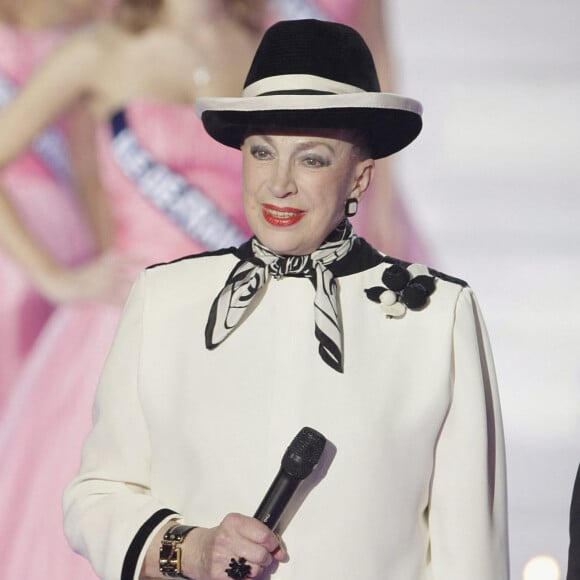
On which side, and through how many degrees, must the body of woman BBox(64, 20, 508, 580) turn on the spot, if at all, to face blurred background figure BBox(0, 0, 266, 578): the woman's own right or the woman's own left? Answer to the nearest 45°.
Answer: approximately 135° to the woman's own right

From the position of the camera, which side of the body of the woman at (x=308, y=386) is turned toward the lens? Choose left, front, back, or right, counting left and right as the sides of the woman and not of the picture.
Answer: front

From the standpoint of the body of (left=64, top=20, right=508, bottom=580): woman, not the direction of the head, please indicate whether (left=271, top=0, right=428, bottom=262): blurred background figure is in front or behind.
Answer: behind

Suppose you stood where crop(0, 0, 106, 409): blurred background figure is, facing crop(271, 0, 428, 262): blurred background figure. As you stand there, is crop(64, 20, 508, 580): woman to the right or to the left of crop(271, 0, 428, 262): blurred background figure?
right

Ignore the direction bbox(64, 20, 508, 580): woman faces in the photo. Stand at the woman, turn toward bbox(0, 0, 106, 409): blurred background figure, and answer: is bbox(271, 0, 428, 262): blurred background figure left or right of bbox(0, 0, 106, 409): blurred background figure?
right

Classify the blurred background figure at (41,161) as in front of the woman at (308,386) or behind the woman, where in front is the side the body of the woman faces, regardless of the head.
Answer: behind
